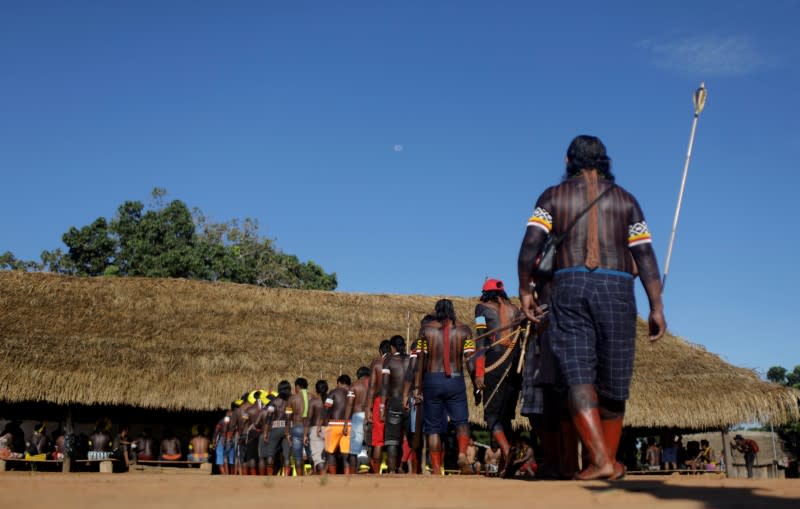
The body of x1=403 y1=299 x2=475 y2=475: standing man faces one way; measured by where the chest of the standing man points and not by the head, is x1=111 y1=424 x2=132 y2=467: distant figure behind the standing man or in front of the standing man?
in front

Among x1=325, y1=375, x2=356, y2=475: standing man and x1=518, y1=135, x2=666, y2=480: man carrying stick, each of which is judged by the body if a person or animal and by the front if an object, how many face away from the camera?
2

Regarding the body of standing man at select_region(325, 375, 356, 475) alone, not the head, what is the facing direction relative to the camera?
away from the camera

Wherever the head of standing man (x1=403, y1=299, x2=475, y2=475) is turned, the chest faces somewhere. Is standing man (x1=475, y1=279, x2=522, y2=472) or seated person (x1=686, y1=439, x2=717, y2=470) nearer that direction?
the seated person

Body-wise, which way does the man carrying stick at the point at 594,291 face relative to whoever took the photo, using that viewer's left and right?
facing away from the viewer

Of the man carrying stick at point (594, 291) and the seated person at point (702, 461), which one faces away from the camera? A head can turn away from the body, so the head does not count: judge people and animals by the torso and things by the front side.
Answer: the man carrying stick

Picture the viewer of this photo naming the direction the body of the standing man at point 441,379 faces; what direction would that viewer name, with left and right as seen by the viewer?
facing away from the viewer

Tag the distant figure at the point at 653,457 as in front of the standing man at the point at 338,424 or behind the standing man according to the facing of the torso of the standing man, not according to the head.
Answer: in front

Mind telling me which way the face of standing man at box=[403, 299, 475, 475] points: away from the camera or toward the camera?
away from the camera

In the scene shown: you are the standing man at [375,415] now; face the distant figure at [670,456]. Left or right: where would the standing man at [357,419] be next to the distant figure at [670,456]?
left
